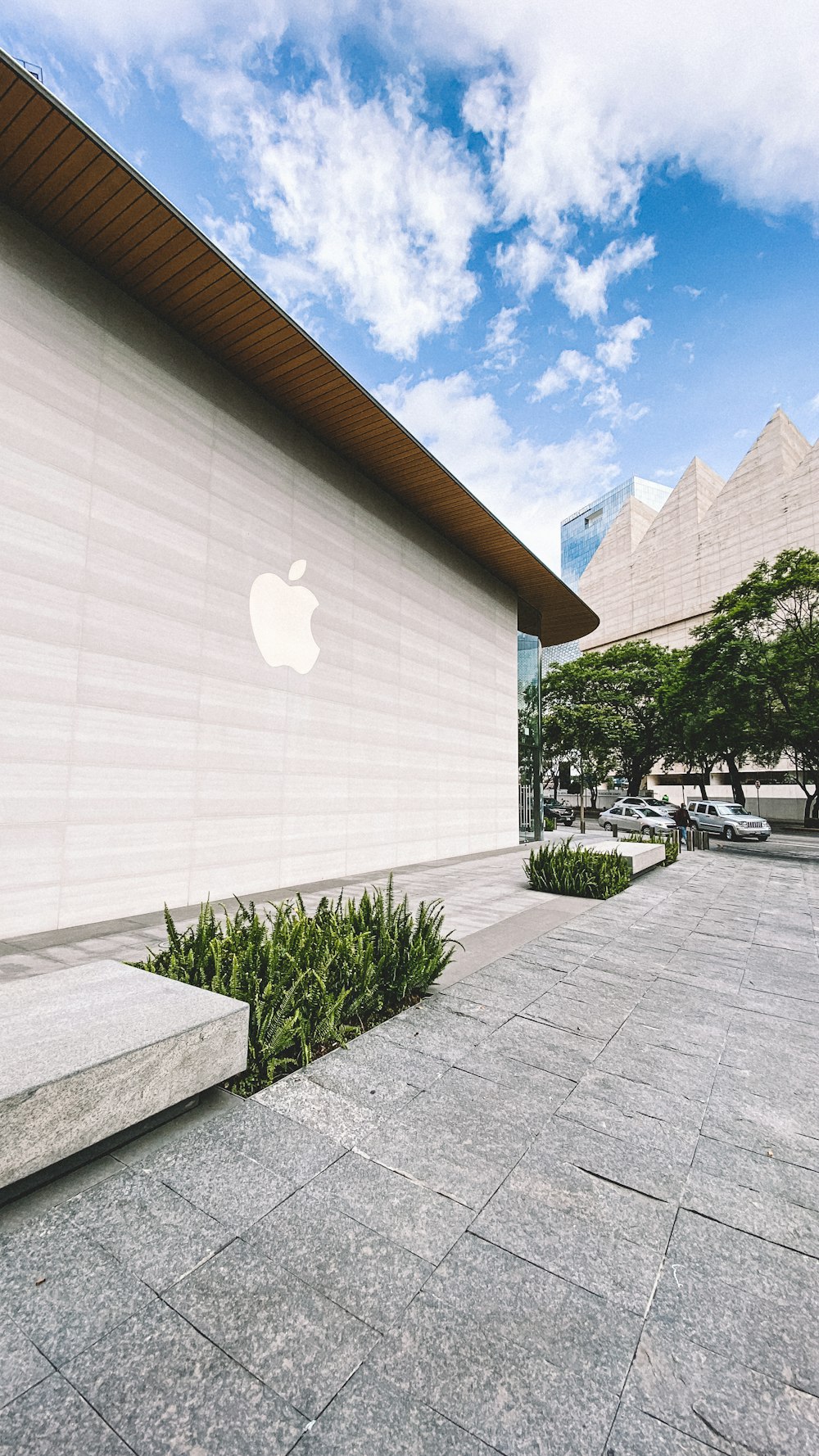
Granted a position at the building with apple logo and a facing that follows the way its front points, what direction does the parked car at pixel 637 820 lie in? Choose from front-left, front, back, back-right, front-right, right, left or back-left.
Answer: left

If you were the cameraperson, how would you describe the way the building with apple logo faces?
facing the viewer and to the right of the viewer

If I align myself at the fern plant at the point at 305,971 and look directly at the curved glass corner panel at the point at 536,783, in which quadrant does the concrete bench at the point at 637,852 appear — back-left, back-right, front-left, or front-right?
front-right

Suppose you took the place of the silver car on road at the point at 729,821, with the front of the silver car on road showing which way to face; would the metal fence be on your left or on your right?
on your right

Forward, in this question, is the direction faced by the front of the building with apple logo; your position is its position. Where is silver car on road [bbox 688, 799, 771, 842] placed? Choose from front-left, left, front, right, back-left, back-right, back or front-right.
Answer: left

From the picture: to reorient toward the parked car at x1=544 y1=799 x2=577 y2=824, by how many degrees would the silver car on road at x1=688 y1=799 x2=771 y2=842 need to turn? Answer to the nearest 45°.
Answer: approximately 180°

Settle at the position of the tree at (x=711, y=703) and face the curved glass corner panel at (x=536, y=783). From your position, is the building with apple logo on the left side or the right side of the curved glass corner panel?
left

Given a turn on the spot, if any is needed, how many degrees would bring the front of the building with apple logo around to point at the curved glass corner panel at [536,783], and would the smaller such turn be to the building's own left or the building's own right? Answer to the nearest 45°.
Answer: approximately 90° to the building's own left

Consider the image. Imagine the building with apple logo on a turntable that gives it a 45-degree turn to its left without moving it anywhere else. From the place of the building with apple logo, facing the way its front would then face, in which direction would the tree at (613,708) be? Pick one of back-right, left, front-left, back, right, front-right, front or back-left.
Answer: front-left

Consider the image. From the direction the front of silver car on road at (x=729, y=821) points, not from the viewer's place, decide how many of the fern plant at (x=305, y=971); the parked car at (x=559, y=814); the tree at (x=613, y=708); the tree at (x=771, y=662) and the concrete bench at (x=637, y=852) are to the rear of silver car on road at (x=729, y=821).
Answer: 2

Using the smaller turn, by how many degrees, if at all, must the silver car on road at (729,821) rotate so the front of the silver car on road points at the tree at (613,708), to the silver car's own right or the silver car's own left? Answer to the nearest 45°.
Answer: approximately 180°

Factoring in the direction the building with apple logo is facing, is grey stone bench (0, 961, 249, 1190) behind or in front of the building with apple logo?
in front

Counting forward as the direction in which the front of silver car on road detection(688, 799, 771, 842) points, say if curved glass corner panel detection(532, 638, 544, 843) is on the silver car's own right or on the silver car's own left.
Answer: on the silver car's own right

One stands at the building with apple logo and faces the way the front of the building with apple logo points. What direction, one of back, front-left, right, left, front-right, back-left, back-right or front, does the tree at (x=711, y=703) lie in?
left
